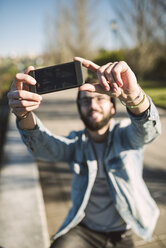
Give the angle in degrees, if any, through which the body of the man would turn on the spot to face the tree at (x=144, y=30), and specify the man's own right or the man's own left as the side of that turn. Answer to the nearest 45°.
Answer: approximately 180°

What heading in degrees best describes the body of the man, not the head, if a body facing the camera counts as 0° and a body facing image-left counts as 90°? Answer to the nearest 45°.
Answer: approximately 0°
